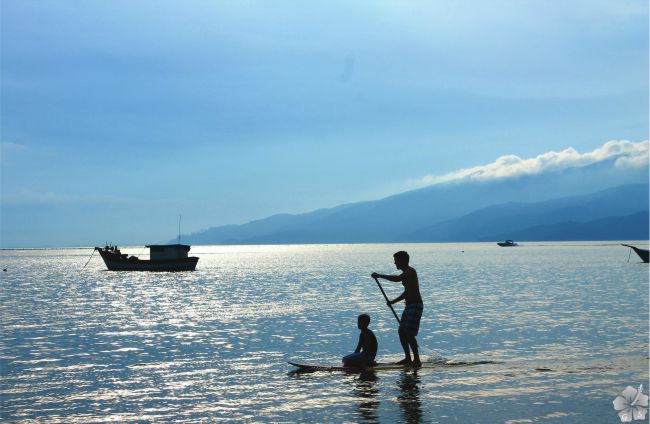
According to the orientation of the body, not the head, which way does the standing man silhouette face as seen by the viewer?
to the viewer's left

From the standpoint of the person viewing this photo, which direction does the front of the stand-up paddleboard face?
facing to the left of the viewer

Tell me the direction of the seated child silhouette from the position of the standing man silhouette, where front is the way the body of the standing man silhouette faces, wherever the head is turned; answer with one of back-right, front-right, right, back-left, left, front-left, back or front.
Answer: front-right

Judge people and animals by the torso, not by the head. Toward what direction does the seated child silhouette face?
to the viewer's left

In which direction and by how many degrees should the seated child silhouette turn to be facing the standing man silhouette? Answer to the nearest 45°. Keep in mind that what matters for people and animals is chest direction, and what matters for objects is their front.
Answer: approximately 135° to its left
